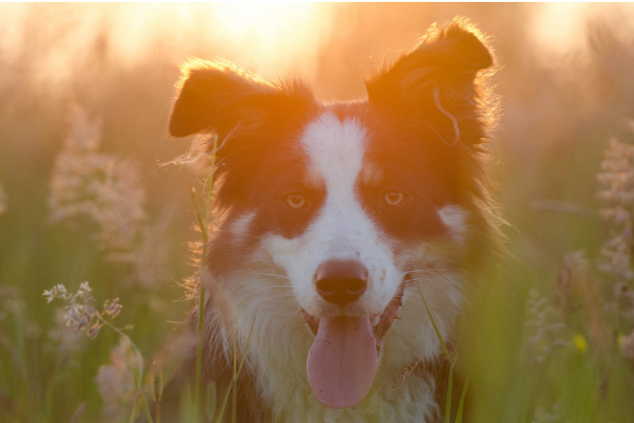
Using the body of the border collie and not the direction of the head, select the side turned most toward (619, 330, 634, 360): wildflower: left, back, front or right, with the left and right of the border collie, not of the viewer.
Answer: left

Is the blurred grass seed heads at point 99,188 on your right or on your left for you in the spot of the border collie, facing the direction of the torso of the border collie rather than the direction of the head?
on your right

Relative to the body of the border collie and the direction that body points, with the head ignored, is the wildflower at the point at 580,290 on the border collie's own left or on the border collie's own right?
on the border collie's own left

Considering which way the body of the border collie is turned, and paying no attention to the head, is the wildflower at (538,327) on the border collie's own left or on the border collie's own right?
on the border collie's own left

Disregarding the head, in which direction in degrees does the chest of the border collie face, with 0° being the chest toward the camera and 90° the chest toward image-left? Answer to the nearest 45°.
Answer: approximately 0°

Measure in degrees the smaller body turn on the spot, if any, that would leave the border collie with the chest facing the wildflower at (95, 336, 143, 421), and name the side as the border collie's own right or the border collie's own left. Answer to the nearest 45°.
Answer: approximately 45° to the border collie's own right

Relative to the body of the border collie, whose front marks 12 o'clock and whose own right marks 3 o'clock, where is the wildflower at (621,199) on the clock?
The wildflower is roughly at 9 o'clock from the border collie.
